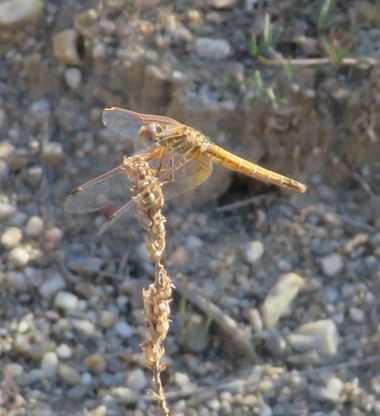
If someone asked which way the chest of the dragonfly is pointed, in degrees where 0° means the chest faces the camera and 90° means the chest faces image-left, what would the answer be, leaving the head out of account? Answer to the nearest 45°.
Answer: approximately 90°

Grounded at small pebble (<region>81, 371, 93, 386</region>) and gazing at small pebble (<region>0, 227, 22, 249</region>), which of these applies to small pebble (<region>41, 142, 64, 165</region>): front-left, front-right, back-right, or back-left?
front-right

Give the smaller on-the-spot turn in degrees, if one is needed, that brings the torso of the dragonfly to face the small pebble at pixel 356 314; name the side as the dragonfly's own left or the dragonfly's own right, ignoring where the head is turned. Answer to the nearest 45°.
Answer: approximately 180°

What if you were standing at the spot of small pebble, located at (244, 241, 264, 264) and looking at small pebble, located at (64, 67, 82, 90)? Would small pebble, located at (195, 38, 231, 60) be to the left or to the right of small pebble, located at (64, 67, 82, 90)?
right

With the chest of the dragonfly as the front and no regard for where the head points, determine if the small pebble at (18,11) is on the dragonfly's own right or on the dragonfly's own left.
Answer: on the dragonfly's own right
